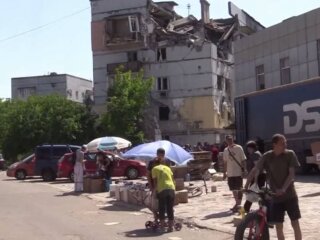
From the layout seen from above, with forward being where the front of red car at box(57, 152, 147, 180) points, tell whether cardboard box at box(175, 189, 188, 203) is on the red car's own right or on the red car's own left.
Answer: on the red car's own right

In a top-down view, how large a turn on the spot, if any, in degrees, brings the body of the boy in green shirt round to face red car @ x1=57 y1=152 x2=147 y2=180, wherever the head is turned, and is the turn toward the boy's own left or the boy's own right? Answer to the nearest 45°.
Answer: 0° — they already face it

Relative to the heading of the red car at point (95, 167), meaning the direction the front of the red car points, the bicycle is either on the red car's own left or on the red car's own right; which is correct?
on the red car's own right

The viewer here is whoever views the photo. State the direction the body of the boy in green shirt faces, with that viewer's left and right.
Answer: facing away from the viewer

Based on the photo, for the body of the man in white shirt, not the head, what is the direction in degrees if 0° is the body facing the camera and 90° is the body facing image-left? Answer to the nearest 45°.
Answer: approximately 45°
